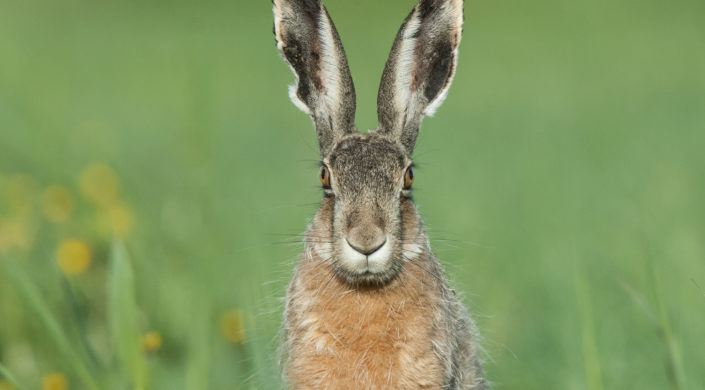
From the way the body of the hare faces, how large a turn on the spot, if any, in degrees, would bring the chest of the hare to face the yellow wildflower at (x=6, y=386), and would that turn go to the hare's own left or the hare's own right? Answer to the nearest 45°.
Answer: approximately 90° to the hare's own right

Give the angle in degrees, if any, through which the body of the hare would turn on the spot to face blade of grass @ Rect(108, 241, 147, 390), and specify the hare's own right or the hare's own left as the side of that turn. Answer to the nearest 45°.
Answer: approximately 45° to the hare's own right

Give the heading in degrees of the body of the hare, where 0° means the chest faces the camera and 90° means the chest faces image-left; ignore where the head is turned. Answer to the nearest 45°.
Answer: approximately 0°

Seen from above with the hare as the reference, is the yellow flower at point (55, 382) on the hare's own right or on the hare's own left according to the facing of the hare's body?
on the hare's own right

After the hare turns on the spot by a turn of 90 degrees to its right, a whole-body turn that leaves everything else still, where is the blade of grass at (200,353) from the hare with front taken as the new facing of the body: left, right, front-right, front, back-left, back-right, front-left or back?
front-left

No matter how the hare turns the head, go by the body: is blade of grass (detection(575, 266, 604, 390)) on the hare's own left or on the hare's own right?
on the hare's own left
